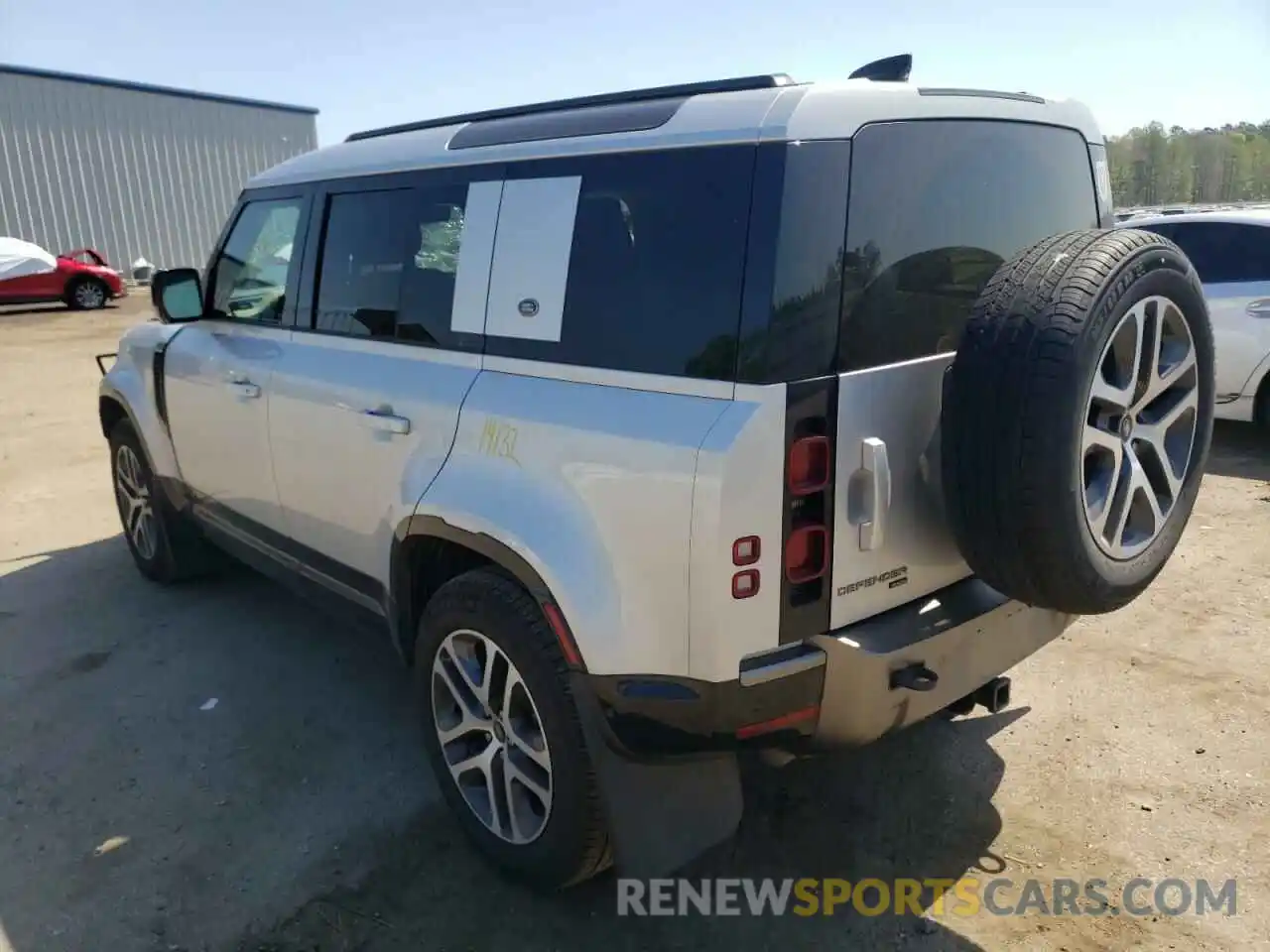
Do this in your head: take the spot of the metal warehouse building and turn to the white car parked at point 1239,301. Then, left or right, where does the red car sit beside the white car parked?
right

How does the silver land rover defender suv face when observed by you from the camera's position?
facing away from the viewer and to the left of the viewer

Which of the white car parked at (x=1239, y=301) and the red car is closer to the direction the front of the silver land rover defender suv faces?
the red car

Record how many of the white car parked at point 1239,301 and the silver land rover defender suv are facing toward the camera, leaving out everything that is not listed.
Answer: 0

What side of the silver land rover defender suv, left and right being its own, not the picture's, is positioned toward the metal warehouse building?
front

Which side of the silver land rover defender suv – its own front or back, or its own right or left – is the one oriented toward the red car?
front

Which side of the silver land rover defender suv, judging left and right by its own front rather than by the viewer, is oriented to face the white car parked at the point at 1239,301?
right

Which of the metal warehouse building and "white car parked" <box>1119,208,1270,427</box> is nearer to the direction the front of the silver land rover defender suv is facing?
the metal warehouse building

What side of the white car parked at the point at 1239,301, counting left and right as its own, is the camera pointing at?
left
